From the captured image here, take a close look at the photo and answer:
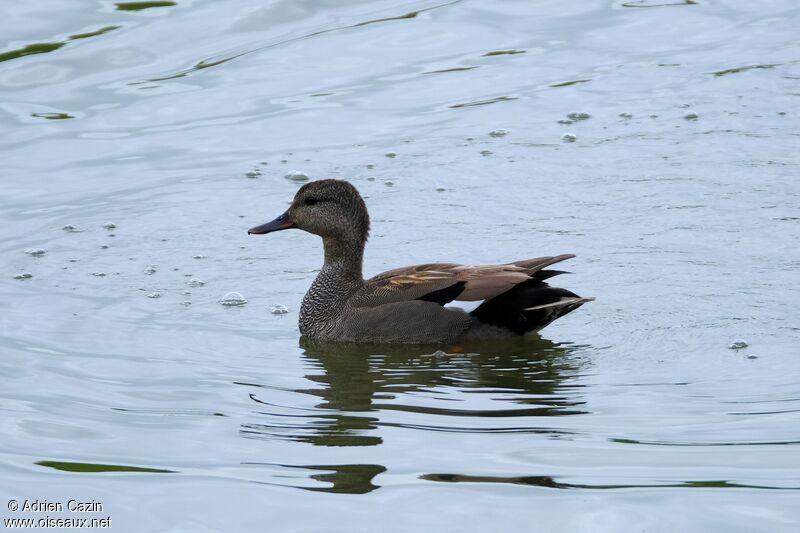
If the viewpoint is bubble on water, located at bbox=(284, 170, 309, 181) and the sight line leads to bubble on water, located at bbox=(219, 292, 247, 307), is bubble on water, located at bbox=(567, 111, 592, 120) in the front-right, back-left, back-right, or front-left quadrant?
back-left

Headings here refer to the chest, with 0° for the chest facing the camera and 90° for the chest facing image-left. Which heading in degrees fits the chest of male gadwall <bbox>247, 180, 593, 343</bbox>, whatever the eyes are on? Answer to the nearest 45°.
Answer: approximately 90°

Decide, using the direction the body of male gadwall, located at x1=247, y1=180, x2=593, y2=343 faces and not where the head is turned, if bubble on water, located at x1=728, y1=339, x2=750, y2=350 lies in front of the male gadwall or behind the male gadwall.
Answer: behind

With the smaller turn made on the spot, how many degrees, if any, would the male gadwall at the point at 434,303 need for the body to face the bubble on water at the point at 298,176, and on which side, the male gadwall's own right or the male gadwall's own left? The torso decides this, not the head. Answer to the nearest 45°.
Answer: approximately 90° to the male gadwall's own right

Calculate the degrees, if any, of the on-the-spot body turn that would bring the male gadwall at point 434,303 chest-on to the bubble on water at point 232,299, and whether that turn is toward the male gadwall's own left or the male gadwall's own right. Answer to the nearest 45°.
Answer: approximately 45° to the male gadwall's own right

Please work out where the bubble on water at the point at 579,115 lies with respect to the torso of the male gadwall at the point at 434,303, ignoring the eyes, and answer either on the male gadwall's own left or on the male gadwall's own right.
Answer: on the male gadwall's own right
